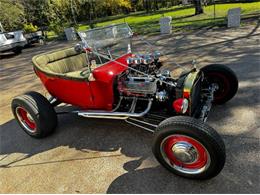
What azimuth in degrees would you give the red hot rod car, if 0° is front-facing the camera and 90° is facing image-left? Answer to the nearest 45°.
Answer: approximately 315°

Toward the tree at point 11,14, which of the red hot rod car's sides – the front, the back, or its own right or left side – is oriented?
back

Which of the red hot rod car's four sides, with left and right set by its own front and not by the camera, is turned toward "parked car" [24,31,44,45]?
back

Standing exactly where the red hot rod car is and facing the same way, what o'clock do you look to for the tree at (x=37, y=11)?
The tree is roughly at 7 o'clock from the red hot rod car.

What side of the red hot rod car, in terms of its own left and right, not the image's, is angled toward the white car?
back
